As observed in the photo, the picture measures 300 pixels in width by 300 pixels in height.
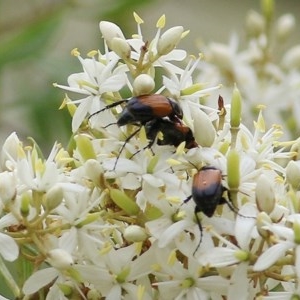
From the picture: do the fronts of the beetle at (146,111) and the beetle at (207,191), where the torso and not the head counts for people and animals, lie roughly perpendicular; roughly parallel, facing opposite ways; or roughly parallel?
roughly perpendicular

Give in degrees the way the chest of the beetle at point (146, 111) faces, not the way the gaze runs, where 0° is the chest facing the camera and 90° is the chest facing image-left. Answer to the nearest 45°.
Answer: approximately 270°
